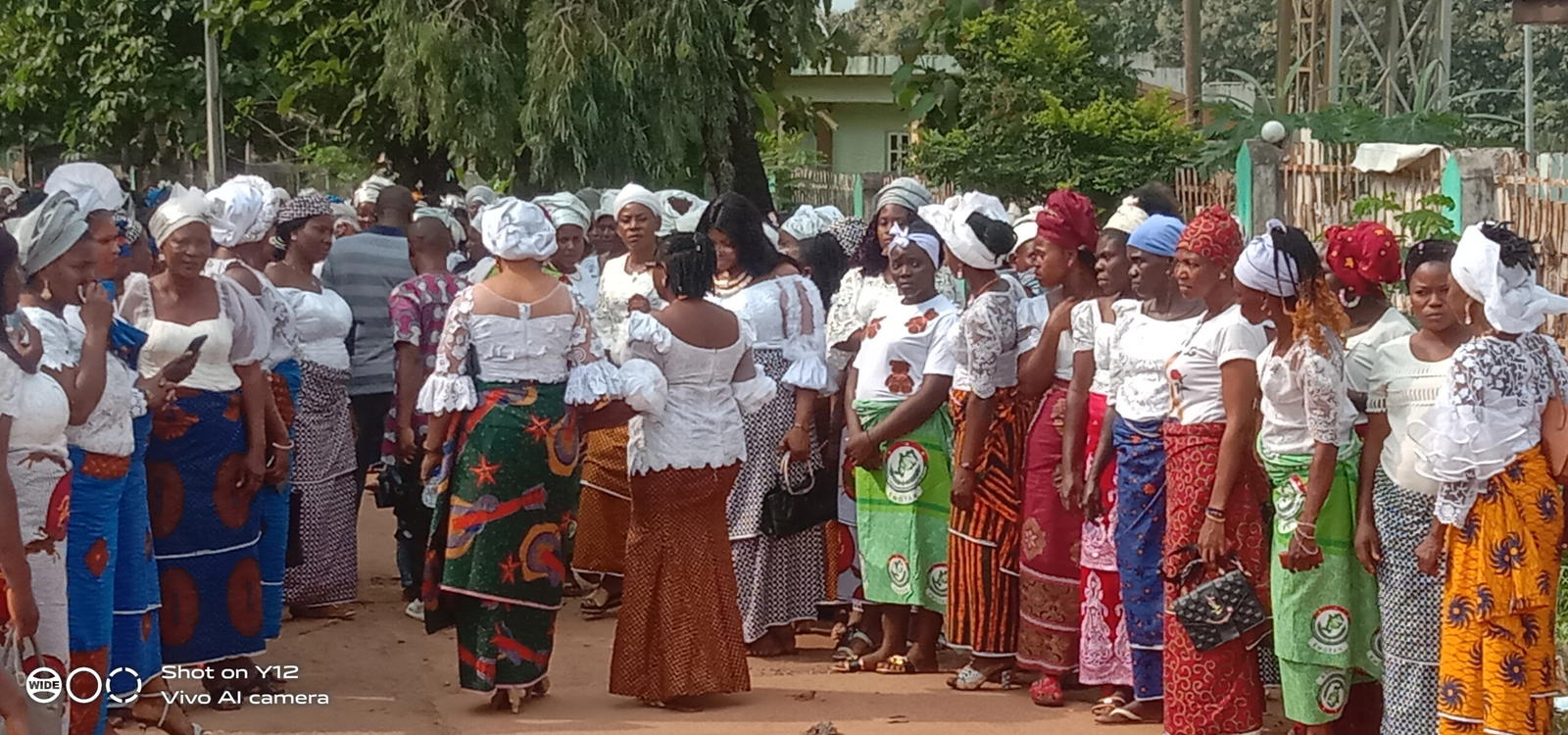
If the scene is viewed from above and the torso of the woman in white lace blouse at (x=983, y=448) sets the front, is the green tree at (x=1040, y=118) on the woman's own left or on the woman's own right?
on the woman's own right

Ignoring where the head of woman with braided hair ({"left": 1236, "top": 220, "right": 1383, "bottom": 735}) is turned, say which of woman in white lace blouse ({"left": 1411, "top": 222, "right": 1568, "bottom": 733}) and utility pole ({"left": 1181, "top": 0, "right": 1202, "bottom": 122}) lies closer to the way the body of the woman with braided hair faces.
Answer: the utility pole

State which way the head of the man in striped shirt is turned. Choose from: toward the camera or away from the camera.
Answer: away from the camera

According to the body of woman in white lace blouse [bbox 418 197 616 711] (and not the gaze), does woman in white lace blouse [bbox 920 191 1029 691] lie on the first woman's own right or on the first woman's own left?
on the first woman's own right

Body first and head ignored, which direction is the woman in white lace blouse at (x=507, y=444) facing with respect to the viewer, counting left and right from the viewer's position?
facing away from the viewer

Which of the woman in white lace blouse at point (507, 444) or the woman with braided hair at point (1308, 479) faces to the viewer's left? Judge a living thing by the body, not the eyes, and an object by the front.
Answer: the woman with braided hair

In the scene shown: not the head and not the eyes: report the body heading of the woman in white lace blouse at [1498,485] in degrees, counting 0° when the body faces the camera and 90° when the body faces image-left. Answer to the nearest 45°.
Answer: approximately 135°

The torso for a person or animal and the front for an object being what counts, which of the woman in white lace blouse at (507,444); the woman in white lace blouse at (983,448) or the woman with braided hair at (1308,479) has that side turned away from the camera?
the woman in white lace blouse at (507,444)

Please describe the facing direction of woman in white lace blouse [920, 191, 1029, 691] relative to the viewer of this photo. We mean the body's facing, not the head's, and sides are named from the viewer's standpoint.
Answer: facing to the left of the viewer

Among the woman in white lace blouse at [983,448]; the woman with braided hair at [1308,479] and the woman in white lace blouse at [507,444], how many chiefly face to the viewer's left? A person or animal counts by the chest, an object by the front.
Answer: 2

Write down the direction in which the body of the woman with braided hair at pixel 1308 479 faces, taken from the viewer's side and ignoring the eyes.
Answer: to the viewer's left
